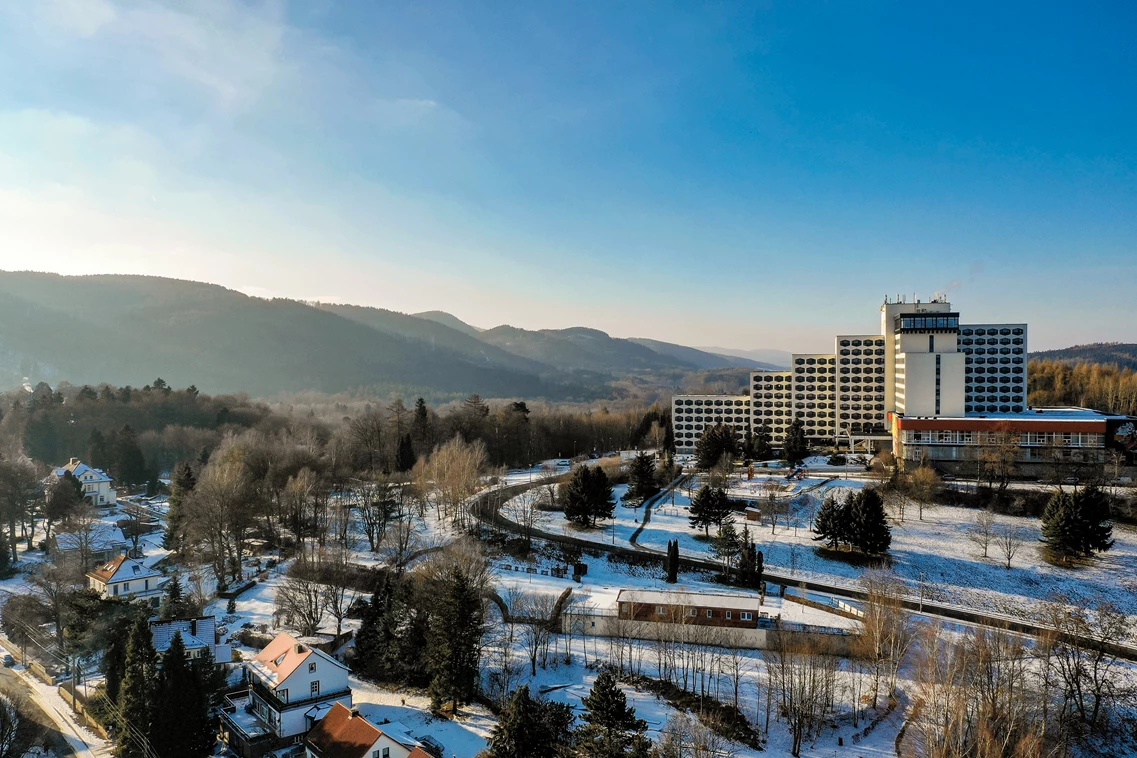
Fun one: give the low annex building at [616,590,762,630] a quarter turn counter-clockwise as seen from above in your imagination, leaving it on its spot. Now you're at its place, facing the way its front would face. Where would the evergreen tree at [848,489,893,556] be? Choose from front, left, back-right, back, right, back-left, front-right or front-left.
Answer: front-left

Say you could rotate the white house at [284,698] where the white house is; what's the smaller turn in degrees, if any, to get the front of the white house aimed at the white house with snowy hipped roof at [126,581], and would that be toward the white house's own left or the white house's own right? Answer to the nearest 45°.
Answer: approximately 90° to the white house's own right

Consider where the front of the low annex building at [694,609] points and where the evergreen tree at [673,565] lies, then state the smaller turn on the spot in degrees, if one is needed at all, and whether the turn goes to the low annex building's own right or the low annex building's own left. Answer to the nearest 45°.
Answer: approximately 180°

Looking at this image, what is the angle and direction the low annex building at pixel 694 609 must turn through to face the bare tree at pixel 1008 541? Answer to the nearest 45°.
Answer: approximately 135° to its left

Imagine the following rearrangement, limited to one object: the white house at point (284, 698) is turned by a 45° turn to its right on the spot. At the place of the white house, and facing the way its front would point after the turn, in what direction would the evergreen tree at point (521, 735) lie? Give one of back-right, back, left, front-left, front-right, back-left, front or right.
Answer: back-left

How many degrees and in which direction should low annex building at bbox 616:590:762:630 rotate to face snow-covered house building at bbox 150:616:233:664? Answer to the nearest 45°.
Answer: approximately 90° to its right

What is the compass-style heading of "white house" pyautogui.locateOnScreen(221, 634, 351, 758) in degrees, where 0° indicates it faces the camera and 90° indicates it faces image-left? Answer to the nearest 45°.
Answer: approximately 45°

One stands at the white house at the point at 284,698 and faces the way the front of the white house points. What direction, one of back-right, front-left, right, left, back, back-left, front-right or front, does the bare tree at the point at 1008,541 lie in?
back-left

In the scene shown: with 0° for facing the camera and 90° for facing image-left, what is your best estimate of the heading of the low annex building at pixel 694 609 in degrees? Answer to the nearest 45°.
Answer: approximately 0°
